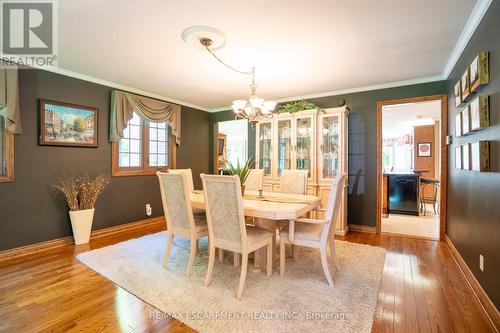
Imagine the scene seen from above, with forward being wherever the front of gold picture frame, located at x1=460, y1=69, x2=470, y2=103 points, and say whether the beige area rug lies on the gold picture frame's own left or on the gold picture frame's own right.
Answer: on the gold picture frame's own left

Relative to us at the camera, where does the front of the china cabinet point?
facing the viewer and to the left of the viewer

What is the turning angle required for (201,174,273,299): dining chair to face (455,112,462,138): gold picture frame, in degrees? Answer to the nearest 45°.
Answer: approximately 45° to its right

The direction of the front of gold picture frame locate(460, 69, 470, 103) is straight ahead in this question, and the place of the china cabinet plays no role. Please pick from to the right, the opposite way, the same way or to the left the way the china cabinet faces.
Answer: to the left

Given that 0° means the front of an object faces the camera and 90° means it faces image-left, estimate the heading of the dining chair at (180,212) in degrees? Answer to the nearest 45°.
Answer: approximately 225°

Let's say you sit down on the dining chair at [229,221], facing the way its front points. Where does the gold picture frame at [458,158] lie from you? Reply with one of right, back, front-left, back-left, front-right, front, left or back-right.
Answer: front-right

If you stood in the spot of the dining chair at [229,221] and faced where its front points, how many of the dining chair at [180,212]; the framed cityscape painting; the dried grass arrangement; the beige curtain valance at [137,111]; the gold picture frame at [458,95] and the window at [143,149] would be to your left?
5

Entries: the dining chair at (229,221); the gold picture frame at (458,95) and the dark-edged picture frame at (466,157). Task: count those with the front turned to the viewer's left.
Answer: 2

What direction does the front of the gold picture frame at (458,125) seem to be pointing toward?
to the viewer's left

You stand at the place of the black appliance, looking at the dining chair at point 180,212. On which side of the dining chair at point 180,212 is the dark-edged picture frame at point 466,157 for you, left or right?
left

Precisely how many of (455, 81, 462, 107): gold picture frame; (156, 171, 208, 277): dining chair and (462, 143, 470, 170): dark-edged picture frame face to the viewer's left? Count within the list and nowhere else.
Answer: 2

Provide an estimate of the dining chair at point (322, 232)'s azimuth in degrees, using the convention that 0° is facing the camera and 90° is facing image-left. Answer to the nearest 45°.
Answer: approximately 90°

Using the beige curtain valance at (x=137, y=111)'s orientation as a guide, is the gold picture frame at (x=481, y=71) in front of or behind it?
in front

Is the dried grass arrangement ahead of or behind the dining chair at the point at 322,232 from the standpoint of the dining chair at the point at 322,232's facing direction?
ahead

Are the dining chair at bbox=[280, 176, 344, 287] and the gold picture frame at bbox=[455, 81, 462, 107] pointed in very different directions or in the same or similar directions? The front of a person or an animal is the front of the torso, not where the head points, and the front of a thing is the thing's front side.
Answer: same or similar directions

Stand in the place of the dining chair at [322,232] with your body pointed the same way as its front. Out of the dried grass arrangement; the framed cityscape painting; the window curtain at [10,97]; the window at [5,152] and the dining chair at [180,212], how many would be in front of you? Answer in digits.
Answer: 5

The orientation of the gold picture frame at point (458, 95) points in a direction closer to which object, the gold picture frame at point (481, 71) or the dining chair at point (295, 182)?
the dining chair

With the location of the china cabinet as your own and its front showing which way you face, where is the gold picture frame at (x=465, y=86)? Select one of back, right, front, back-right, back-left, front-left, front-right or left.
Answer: left
